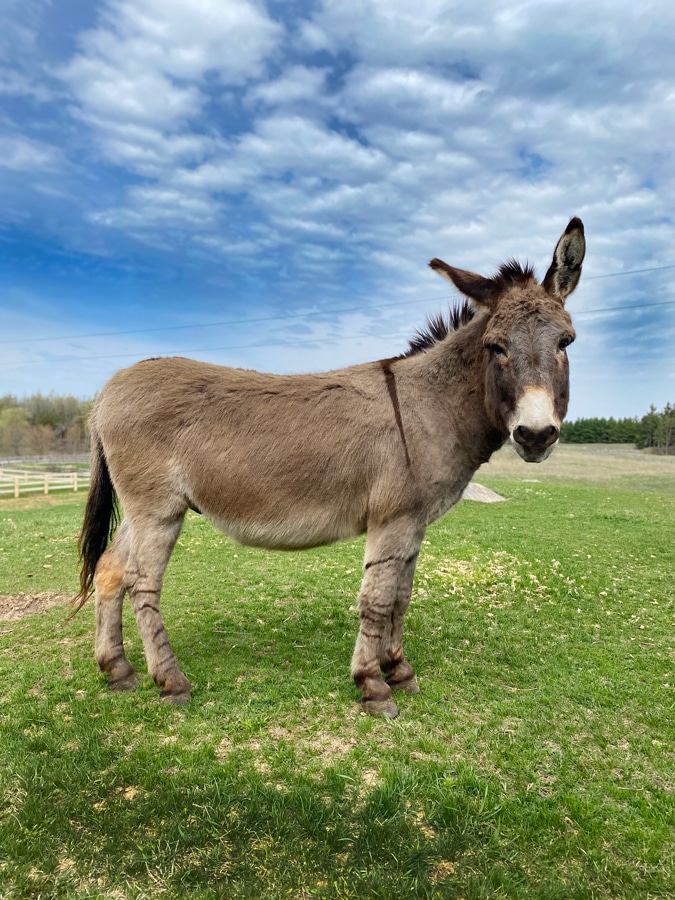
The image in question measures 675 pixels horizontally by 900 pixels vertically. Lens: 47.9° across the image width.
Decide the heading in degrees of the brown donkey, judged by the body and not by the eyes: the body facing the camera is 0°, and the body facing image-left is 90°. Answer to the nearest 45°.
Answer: approximately 270°

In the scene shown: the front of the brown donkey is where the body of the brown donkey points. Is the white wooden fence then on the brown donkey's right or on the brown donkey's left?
on the brown donkey's left
